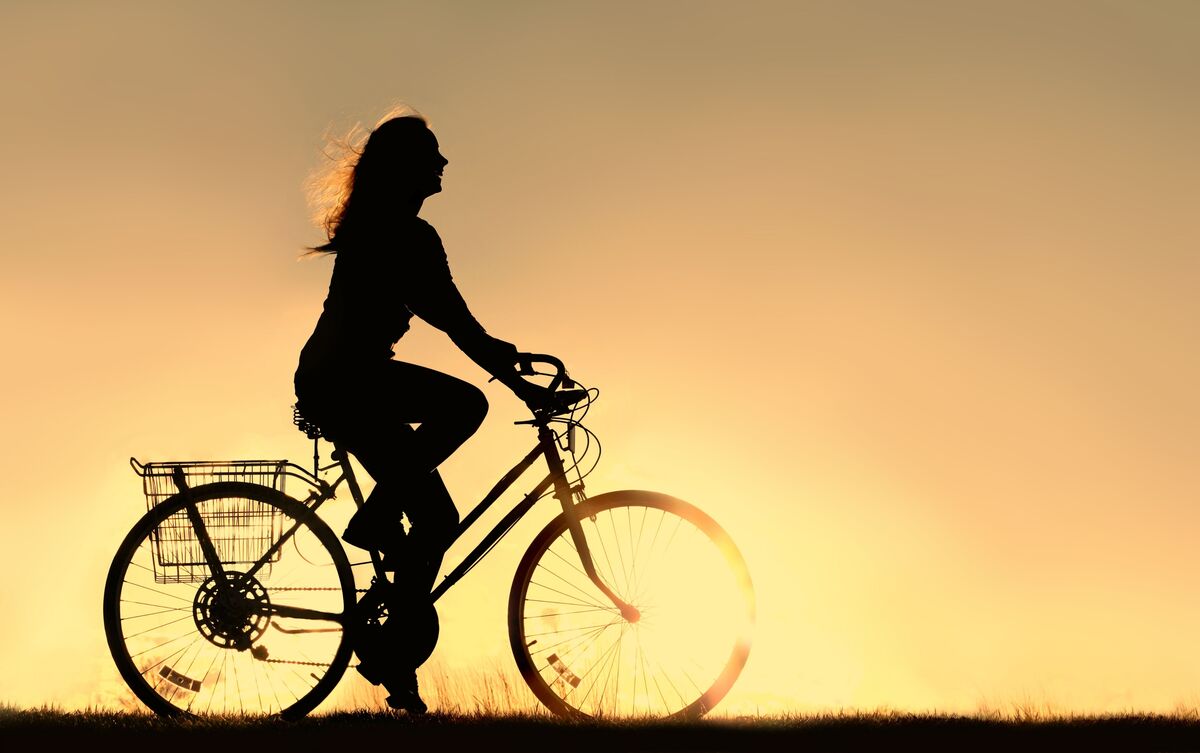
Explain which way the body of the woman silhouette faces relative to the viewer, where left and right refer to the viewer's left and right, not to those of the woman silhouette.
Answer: facing to the right of the viewer
